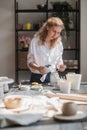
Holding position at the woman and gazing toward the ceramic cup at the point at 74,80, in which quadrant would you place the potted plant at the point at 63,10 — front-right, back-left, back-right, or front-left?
back-left

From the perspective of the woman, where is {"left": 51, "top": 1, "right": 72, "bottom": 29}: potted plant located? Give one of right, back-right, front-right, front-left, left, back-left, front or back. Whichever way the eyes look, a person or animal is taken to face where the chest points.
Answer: back-left

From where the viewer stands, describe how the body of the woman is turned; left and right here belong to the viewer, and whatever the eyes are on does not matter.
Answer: facing the viewer and to the right of the viewer

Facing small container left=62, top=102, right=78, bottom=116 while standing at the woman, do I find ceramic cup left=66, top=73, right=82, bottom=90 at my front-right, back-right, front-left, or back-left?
front-left

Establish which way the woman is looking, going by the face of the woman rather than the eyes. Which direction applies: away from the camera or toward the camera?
toward the camera

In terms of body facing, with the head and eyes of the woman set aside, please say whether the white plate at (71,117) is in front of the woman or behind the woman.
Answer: in front

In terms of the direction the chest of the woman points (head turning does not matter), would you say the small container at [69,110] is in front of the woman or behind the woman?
in front

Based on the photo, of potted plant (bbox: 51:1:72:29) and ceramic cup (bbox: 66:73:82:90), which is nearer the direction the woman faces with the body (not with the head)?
the ceramic cup

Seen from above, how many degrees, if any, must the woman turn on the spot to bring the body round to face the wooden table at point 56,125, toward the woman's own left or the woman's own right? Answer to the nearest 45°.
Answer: approximately 45° to the woman's own right
